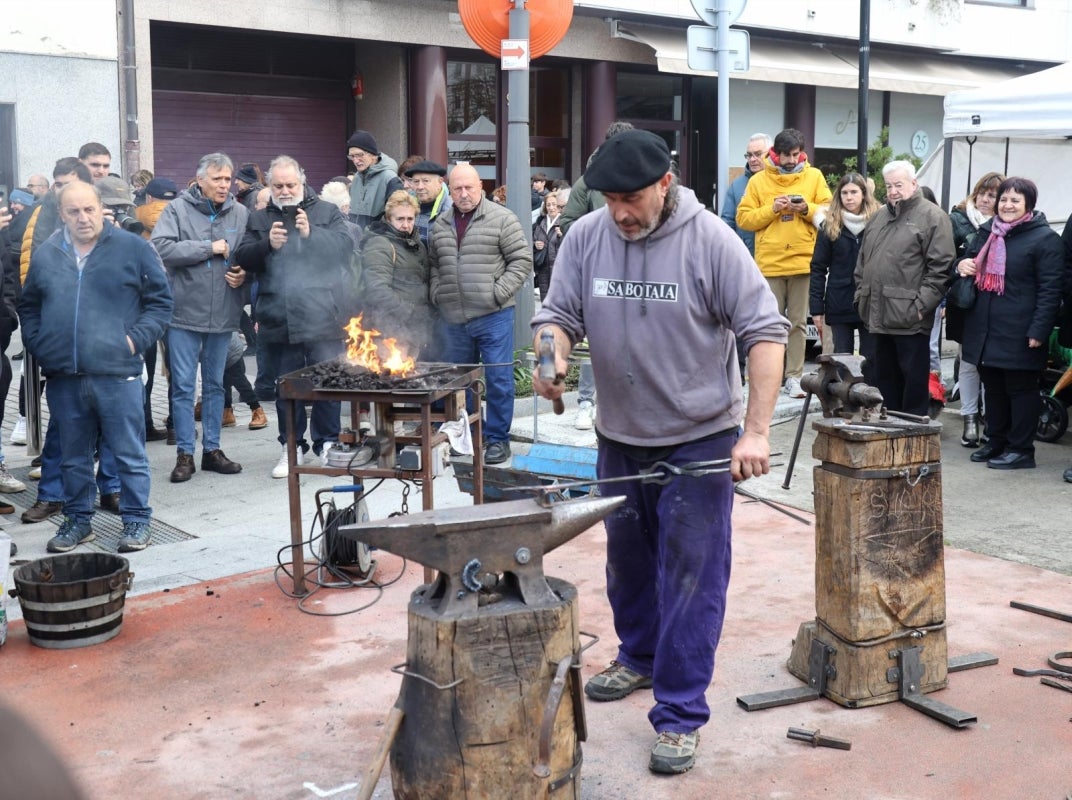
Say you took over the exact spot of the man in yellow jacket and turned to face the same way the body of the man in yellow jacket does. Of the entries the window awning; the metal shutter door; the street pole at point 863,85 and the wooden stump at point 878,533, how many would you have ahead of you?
1

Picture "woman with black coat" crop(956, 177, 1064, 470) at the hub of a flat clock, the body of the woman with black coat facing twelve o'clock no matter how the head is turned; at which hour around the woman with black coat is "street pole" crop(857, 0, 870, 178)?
The street pole is roughly at 4 o'clock from the woman with black coat.

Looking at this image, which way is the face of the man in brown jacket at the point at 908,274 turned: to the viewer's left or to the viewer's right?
to the viewer's left

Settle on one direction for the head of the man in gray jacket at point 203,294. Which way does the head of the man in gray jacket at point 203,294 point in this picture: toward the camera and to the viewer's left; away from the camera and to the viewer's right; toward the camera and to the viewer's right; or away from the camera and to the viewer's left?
toward the camera and to the viewer's right

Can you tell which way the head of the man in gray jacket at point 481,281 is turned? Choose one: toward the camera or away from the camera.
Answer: toward the camera

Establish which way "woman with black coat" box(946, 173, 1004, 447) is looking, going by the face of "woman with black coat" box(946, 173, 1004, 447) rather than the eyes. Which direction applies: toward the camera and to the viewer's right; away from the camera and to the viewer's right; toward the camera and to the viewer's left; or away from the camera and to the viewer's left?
toward the camera and to the viewer's left

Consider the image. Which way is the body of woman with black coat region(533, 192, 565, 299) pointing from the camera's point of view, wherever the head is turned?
toward the camera

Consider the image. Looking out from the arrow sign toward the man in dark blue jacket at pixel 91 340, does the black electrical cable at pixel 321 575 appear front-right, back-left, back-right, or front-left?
front-left

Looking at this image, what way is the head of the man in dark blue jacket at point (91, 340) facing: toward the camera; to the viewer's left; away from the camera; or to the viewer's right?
toward the camera

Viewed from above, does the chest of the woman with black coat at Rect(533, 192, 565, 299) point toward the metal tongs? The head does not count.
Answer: yes

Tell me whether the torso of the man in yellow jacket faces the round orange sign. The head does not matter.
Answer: no

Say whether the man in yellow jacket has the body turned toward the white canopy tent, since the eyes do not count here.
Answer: no

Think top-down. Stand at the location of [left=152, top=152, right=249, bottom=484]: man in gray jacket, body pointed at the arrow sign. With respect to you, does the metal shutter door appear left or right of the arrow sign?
left

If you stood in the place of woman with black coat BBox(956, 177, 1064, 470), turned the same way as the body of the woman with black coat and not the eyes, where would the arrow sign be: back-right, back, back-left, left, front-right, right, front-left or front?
front-right

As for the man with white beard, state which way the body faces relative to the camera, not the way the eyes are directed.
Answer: toward the camera

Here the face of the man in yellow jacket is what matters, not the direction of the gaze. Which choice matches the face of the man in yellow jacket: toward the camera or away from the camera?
toward the camera

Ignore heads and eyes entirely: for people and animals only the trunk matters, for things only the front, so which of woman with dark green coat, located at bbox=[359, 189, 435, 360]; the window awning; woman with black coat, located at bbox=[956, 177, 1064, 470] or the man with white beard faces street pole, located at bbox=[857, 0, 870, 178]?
the window awning

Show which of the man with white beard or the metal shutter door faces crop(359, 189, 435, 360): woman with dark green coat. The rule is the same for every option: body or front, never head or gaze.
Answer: the metal shutter door

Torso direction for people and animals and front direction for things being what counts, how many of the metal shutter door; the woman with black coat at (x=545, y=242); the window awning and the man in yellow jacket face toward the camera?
4

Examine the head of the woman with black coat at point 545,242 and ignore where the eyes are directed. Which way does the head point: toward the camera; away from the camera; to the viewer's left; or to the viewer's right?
toward the camera

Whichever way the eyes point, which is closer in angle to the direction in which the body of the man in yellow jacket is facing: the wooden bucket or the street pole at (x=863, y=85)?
the wooden bucket
